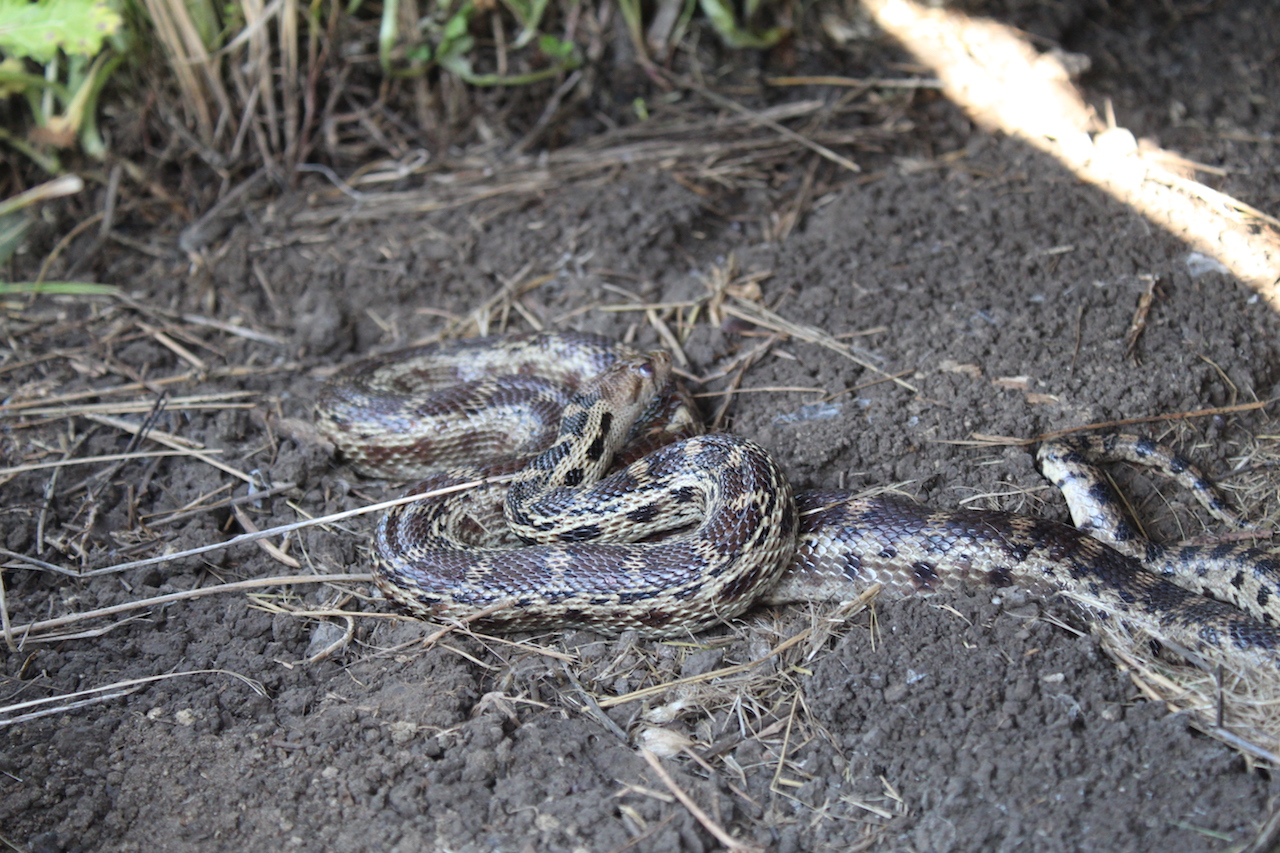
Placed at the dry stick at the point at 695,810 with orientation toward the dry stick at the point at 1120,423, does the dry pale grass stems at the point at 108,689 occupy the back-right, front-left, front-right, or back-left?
back-left

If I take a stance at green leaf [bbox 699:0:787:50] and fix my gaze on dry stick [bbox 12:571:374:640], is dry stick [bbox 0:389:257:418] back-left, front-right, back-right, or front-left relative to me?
front-right

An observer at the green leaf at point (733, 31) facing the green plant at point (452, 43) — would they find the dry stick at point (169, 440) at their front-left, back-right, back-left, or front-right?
front-left

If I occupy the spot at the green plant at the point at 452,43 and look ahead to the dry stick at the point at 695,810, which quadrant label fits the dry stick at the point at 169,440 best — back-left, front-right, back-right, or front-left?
front-right

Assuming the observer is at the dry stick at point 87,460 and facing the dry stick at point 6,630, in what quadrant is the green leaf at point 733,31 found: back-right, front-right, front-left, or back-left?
back-left

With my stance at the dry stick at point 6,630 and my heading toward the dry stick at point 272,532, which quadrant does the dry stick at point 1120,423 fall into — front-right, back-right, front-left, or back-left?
front-right
